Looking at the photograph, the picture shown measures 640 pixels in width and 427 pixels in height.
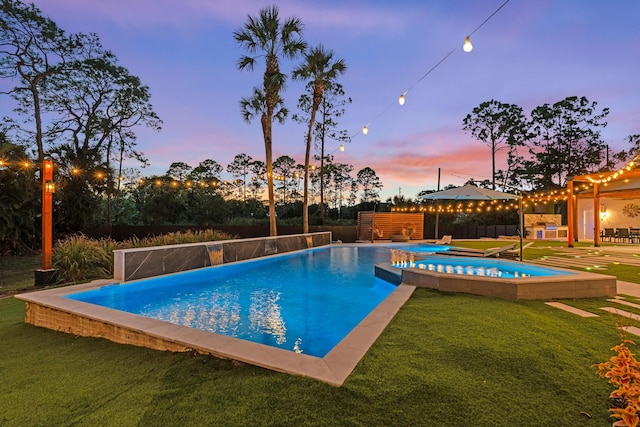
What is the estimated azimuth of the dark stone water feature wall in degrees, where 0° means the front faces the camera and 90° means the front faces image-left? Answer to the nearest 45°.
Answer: approximately 315°

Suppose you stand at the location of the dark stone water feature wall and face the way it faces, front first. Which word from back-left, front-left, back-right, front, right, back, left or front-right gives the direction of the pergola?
front-left

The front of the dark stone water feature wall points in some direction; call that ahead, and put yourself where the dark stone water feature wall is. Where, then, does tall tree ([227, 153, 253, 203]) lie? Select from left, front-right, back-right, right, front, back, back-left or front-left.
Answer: back-left

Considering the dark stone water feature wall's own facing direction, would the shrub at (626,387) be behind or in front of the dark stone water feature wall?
in front

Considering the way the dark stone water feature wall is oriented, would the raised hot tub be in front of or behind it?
in front

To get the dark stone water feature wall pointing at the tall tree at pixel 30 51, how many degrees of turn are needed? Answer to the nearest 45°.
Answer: approximately 180°

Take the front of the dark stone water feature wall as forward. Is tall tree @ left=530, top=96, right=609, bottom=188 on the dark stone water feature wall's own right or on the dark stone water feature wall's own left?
on the dark stone water feature wall's own left

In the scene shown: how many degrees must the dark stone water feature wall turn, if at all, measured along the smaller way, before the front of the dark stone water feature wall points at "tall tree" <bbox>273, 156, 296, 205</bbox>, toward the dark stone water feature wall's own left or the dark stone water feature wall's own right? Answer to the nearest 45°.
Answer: approximately 135° to the dark stone water feature wall's own left

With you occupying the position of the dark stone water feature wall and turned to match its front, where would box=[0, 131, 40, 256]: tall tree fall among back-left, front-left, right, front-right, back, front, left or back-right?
back

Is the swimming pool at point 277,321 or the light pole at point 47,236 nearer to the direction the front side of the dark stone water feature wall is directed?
the swimming pool

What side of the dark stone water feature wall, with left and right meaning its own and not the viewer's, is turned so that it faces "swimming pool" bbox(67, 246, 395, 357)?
front

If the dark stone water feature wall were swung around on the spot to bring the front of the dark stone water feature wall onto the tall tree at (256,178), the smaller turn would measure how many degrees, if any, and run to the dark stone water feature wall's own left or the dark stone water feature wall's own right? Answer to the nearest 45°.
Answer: approximately 135° to the dark stone water feature wall's own left

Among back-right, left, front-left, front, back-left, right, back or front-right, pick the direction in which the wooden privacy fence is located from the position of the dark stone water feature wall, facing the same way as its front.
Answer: left
